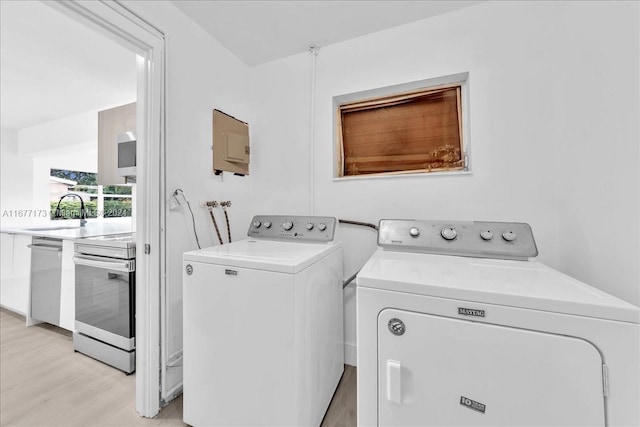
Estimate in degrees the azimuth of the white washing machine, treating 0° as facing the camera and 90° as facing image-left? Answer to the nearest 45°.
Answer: approximately 45°

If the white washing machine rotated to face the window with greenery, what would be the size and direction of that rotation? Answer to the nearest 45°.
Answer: approximately 90° to its right

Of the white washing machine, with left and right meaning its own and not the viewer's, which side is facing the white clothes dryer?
left

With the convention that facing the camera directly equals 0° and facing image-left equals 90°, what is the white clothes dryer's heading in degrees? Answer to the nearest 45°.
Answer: approximately 0°

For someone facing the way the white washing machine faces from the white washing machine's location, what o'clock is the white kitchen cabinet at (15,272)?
The white kitchen cabinet is roughly at 3 o'clock from the white washing machine.

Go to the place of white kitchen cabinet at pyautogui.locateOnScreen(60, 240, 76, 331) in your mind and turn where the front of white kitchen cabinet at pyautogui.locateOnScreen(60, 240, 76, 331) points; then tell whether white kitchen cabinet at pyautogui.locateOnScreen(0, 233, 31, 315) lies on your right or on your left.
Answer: on your right

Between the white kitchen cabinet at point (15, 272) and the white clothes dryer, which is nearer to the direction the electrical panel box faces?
the white clothes dryer

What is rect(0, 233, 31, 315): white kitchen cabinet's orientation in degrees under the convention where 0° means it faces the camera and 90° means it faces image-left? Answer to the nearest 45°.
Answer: approximately 45°

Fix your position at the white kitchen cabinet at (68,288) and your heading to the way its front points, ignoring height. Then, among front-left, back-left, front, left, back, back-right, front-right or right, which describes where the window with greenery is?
back-right

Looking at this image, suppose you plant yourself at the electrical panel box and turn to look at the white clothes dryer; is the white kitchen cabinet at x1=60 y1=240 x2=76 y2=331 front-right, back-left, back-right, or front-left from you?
back-right

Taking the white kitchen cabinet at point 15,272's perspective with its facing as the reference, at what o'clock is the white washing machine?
The white washing machine is roughly at 10 o'clock from the white kitchen cabinet.

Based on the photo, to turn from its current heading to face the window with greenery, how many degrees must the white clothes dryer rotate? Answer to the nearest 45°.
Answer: approximately 90° to its right
